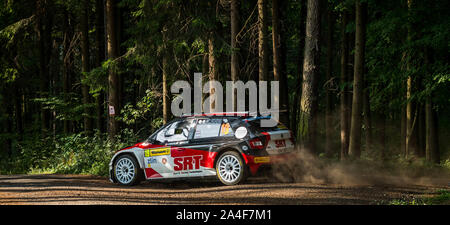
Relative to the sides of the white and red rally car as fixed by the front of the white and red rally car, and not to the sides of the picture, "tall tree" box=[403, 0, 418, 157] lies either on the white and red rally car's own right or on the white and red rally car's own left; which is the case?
on the white and red rally car's own right

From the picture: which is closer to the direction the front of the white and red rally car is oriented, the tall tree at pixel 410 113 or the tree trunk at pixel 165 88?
the tree trunk

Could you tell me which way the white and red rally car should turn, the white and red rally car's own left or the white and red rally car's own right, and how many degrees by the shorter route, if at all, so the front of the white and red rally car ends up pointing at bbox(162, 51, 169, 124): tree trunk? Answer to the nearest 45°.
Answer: approximately 45° to the white and red rally car's own right

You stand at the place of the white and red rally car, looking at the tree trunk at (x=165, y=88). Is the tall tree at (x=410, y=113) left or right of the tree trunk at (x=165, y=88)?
right

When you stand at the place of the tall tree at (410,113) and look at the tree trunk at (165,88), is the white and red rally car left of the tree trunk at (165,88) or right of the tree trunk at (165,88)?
left

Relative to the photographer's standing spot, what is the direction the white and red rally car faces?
facing away from the viewer and to the left of the viewer
